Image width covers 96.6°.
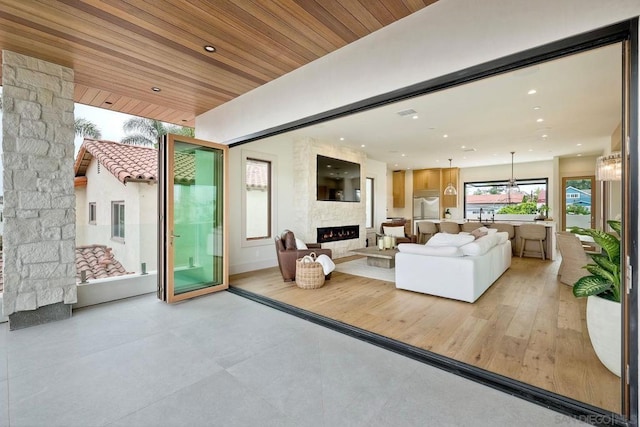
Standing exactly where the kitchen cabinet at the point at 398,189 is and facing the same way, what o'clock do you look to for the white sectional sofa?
The white sectional sofa is roughly at 12 o'clock from the kitchen cabinet.

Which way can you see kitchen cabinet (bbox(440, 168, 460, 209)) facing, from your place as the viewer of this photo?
facing the viewer

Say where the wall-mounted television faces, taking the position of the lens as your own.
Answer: facing the viewer and to the right of the viewer

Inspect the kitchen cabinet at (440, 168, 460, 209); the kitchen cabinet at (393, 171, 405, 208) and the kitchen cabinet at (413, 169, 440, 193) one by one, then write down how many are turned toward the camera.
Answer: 3

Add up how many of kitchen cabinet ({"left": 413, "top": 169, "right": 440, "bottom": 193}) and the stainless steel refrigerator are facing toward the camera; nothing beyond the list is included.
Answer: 2

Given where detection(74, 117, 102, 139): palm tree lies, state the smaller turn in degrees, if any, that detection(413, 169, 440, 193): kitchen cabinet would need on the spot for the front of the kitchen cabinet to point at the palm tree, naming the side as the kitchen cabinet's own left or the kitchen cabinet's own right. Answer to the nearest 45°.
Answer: approximately 90° to the kitchen cabinet's own right

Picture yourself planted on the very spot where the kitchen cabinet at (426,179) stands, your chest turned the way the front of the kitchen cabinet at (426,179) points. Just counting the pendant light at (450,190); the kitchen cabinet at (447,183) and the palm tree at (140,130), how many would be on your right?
1

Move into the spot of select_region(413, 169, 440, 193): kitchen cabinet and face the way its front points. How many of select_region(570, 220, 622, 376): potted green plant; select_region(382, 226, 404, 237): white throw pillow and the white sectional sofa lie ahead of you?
3

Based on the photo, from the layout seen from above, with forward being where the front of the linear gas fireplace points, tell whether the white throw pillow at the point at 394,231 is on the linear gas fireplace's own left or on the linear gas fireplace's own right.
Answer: on the linear gas fireplace's own left

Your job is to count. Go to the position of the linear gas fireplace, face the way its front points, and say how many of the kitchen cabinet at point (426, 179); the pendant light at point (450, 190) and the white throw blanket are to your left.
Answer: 2

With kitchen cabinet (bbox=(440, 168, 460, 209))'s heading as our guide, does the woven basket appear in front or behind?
in front

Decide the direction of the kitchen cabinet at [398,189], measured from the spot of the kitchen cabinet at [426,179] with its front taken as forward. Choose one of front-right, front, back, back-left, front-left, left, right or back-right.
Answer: right

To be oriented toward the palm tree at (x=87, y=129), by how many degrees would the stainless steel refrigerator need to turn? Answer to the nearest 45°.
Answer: approximately 90° to its right

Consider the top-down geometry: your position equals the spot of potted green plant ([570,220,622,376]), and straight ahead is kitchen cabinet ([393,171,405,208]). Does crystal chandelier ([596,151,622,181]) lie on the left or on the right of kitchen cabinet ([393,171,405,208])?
right
